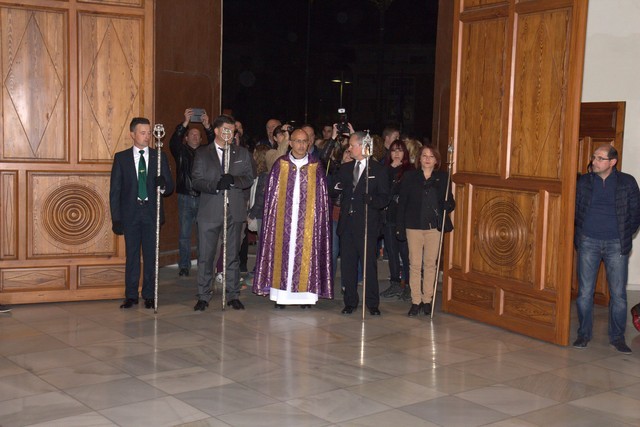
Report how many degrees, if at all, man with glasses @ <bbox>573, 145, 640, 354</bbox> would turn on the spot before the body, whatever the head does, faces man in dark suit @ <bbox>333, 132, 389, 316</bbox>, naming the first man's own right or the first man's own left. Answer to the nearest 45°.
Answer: approximately 90° to the first man's own right

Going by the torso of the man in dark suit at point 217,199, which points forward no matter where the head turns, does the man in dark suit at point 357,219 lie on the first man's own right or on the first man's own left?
on the first man's own left

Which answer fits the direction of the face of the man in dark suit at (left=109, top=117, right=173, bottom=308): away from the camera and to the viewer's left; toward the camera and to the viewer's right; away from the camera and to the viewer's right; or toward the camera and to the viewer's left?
toward the camera and to the viewer's right

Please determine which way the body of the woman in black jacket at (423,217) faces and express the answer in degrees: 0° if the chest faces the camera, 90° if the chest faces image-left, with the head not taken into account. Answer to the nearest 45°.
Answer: approximately 0°

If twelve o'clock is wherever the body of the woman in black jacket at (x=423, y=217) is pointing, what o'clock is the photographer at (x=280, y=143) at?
The photographer is roughly at 4 o'clock from the woman in black jacket.

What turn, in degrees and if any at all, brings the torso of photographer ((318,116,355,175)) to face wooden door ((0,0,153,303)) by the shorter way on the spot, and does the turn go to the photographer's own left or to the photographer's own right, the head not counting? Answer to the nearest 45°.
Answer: approximately 90° to the photographer's own right

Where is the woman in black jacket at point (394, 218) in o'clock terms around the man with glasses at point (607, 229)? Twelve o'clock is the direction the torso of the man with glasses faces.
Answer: The woman in black jacket is roughly at 4 o'clock from the man with glasses.

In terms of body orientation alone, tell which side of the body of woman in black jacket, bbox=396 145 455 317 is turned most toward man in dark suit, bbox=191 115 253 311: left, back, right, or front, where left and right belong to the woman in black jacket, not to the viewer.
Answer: right
